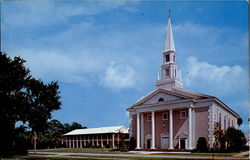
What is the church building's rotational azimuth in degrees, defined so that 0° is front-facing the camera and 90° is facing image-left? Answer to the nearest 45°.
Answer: approximately 45°

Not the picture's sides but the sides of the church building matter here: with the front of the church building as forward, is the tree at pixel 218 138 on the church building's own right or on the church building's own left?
on the church building's own left

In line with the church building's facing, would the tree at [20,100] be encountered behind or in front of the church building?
in front

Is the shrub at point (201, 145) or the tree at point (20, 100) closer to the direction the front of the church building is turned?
the tree

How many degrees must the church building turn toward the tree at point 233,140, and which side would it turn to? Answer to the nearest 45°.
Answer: approximately 90° to its left
